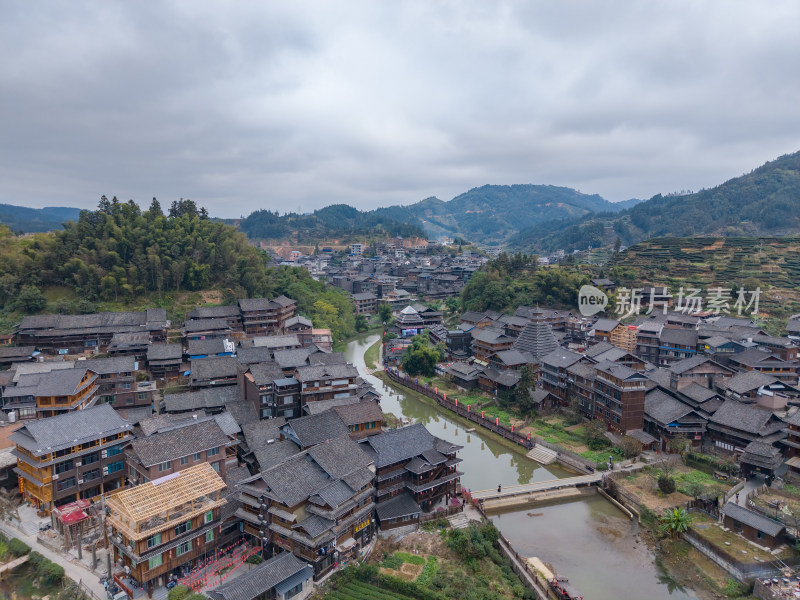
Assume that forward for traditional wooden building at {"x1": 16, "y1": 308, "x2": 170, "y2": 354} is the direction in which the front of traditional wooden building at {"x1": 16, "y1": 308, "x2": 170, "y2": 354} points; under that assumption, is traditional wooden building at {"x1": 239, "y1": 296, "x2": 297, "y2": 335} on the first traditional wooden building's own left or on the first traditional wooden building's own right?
on the first traditional wooden building's own left

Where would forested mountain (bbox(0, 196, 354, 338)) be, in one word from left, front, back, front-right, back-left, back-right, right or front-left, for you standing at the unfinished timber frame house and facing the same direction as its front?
back-left

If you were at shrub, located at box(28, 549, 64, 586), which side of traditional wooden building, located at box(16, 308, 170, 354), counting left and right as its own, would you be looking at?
front

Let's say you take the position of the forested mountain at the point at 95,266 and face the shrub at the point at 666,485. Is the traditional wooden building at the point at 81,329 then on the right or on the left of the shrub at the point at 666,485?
right

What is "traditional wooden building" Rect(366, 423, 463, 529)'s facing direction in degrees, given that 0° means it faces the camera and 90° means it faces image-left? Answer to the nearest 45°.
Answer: approximately 315°

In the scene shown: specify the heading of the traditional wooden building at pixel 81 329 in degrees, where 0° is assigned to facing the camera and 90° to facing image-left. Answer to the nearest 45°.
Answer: approximately 0°

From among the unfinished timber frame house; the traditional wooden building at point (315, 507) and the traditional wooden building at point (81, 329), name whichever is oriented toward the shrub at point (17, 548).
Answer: the traditional wooden building at point (81, 329)

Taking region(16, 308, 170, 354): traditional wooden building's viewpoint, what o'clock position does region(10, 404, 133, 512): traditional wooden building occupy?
region(10, 404, 133, 512): traditional wooden building is roughly at 12 o'clock from region(16, 308, 170, 354): traditional wooden building.

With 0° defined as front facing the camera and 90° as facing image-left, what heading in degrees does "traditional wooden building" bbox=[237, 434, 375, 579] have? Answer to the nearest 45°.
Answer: approximately 315°

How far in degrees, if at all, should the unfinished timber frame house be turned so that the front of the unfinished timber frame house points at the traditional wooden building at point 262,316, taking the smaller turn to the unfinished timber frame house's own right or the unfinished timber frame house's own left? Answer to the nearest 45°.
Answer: approximately 135° to the unfinished timber frame house's own left

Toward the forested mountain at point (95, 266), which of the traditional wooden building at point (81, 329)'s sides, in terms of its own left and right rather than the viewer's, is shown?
back
